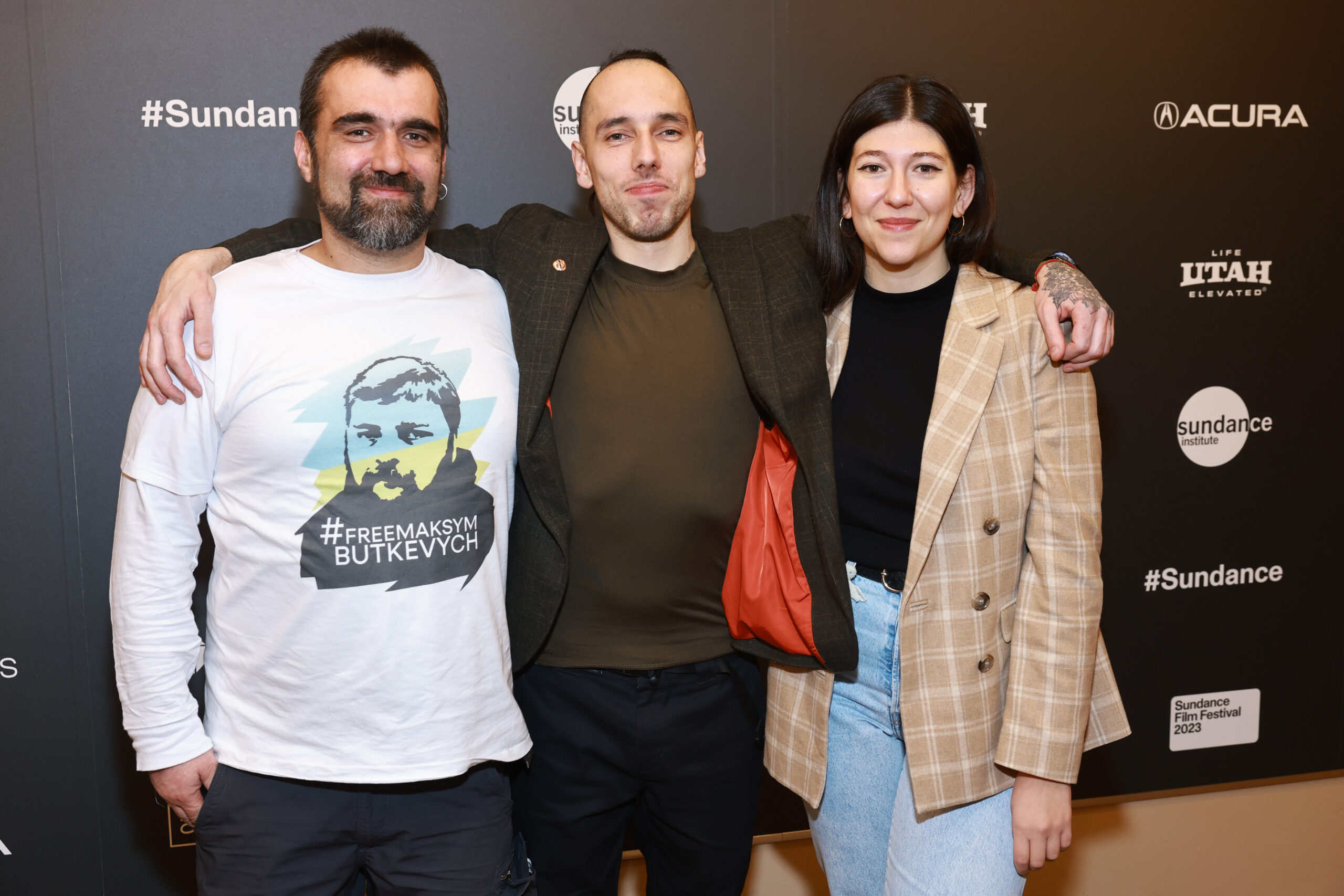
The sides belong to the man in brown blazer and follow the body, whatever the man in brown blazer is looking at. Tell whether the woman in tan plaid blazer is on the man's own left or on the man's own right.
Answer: on the man's own left

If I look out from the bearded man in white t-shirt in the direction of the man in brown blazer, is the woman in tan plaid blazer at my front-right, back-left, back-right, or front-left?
front-right

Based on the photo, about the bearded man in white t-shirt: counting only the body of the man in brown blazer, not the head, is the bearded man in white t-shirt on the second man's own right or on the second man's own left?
on the second man's own right

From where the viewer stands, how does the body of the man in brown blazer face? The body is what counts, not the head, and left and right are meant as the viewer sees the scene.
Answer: facing the viewer

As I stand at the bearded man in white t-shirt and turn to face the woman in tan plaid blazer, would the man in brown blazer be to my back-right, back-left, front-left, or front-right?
front-left

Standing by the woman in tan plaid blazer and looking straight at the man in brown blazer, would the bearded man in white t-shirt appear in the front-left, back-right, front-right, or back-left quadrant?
front-left
